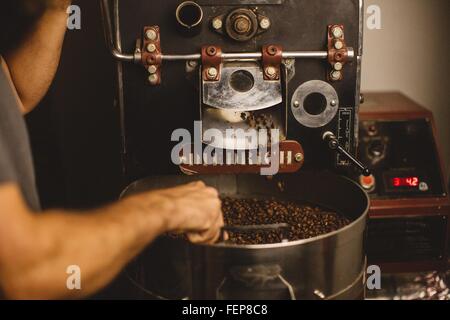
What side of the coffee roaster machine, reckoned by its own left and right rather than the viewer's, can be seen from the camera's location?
front

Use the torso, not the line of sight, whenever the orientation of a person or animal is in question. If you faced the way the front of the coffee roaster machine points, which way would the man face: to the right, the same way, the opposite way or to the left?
to the left

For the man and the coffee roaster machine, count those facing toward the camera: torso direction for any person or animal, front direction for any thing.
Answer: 1

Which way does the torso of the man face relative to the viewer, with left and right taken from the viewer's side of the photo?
facing to the right of the viewer

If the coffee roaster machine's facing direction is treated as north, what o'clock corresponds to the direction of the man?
The man is roughly at 1 o'clock from the coffee roaster machine.

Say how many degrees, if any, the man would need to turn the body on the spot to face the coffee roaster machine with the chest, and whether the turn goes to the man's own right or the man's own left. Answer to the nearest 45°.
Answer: approximately 45° to the man's own left
